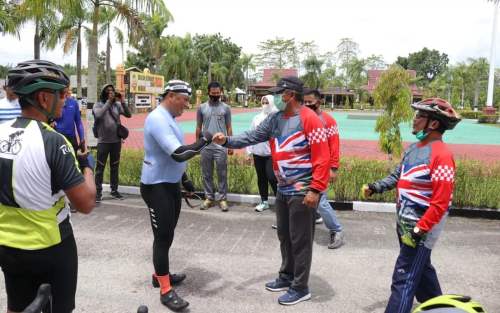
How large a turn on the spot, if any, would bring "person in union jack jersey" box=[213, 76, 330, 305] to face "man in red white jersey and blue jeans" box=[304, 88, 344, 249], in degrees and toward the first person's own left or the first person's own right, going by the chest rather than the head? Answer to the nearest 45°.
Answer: approximately 135° to the first person's own right

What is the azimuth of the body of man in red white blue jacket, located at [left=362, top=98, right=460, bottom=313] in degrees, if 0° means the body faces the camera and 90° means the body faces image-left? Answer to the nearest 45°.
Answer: approximately 45°

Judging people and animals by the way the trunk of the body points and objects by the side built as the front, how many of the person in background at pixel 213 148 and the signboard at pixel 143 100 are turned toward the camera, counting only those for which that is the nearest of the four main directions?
2

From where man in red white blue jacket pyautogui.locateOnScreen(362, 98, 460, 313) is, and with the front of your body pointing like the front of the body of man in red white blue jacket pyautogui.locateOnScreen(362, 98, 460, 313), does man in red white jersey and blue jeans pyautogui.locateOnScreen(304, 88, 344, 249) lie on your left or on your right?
on your right

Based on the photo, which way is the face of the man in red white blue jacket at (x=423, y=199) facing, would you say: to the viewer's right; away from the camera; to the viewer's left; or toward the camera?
to the viewer's left

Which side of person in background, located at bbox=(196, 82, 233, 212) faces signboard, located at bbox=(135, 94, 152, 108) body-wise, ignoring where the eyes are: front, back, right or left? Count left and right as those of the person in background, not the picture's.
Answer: back

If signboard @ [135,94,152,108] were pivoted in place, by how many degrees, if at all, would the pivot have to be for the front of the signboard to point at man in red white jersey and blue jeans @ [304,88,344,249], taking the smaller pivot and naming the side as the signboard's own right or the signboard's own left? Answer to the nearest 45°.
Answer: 0° — it already faces them

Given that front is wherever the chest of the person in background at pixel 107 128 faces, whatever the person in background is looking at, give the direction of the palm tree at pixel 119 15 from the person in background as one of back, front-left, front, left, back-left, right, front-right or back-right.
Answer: back-left

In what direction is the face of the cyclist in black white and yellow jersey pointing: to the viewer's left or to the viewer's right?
to the viewer's right

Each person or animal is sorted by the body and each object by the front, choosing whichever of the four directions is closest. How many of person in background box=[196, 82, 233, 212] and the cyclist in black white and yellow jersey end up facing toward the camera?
1
